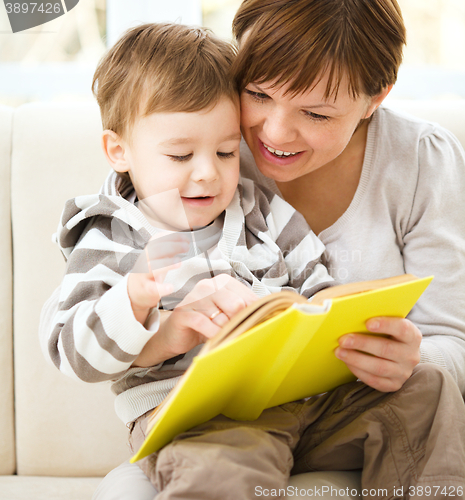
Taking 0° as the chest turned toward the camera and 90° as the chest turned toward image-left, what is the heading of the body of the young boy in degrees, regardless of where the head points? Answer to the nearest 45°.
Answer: approximately 315°

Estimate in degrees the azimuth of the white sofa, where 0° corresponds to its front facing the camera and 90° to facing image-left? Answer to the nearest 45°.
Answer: approximately 0°

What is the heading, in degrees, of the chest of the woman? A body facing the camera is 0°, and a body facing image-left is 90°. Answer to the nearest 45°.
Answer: approximately 45°
